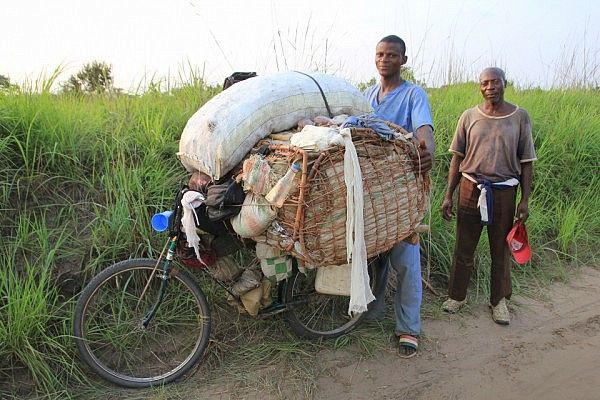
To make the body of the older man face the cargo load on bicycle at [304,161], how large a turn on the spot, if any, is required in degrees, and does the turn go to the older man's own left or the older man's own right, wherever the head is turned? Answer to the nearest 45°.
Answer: approximately 45° to the older man's own right

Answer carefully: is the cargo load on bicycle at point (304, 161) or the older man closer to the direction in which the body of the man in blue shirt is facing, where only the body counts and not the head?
the cargo load on bicycle

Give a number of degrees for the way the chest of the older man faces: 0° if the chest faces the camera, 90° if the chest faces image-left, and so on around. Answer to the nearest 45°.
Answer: approximately 0°

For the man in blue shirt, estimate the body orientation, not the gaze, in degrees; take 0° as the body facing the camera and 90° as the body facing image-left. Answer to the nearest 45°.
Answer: approximately 45°

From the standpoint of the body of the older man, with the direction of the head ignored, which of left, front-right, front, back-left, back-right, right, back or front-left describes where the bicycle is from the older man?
front-right

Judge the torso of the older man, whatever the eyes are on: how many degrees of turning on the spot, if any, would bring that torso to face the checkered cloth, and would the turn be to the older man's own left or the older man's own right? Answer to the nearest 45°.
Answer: approximately 45° to the older man's own right
